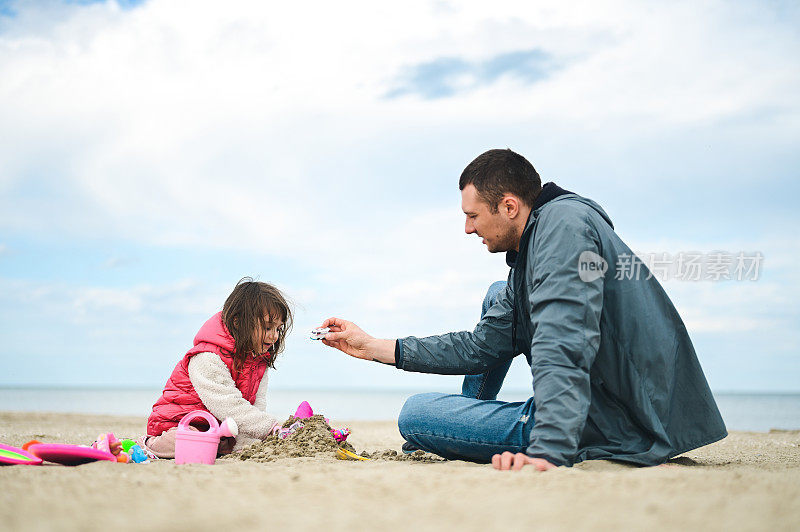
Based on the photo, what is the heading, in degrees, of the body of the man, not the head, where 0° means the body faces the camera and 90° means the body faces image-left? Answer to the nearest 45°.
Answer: approximately 90°

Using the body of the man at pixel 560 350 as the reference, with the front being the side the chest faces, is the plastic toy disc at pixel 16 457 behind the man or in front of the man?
in front

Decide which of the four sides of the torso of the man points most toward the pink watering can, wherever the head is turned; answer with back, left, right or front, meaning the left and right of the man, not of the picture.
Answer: front

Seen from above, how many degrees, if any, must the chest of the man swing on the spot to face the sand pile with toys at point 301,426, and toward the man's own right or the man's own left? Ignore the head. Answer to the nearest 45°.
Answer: approximately 45° to the man's own right

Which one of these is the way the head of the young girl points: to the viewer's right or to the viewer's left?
to the viewer's right

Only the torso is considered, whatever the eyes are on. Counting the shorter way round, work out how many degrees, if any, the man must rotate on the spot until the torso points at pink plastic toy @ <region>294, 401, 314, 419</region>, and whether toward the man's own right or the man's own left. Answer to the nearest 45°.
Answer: approximately 45° to the man's own right

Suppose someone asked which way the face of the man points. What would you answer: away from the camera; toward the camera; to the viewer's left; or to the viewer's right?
to the viewer's left

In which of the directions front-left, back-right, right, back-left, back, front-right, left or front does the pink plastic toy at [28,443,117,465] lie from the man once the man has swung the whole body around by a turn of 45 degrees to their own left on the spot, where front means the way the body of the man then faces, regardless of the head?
front-right
